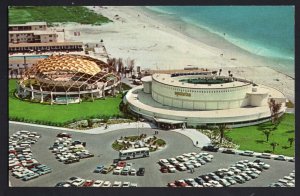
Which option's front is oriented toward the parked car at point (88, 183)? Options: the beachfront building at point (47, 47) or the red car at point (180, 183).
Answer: the beachfront building

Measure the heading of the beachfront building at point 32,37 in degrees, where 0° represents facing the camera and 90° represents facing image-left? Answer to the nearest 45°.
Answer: approximately 0°

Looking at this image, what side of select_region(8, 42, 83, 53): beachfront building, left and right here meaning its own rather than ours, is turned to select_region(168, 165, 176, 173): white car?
front

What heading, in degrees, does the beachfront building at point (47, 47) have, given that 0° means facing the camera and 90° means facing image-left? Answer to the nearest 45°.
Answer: approximately 0°

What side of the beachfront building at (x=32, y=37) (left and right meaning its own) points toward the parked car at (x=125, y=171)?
front
